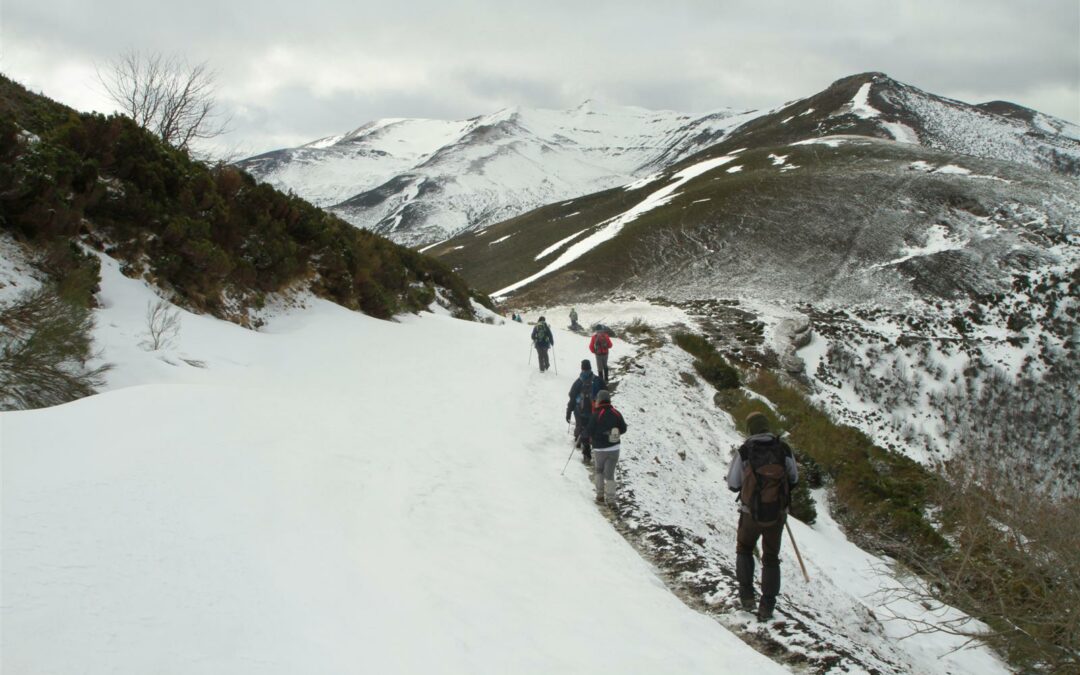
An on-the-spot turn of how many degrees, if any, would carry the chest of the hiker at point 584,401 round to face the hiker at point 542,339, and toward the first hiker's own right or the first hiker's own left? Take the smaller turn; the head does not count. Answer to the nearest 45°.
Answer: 0° — they already face them

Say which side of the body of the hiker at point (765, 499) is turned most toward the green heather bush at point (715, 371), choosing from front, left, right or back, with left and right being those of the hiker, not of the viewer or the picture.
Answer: front

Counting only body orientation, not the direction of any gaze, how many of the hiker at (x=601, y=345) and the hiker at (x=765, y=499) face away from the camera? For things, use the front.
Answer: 2

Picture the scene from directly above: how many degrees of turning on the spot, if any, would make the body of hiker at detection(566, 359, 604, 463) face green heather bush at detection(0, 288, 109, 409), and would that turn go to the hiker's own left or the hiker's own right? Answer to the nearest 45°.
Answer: approximately 135° to the hiker's own left

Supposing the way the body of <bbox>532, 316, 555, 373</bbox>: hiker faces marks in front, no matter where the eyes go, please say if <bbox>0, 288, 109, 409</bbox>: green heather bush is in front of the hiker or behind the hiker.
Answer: behind

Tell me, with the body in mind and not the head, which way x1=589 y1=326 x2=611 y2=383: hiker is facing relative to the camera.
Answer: away from the camera

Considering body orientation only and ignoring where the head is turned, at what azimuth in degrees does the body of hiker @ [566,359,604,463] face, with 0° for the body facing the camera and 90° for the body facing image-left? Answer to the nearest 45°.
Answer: approximately 180°

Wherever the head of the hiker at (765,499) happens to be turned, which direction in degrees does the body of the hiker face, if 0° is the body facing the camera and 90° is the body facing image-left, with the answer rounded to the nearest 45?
approximately 180°

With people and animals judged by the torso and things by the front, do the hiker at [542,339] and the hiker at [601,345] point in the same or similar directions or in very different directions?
same or similar directions

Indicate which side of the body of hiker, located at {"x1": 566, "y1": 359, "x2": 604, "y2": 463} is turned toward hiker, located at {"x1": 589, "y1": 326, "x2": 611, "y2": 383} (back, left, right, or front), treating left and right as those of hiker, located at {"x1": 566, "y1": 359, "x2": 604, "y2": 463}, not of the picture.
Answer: front

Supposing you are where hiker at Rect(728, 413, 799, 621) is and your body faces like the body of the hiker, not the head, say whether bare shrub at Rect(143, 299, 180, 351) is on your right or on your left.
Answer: on your left

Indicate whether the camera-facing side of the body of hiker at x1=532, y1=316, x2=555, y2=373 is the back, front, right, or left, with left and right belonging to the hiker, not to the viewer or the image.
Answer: back

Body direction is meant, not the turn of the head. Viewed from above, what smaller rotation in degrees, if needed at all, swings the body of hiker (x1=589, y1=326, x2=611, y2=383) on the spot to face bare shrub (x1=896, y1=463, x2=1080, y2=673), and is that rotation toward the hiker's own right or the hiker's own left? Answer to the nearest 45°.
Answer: approximately 135° to the hiker's own right
